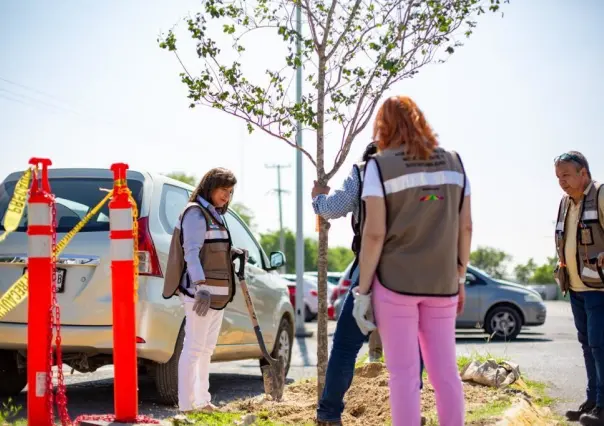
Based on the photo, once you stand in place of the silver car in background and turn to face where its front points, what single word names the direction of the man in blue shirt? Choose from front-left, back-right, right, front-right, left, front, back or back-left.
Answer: right

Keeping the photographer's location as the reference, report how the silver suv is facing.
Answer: facing away from the viewer and to the right of the viewer

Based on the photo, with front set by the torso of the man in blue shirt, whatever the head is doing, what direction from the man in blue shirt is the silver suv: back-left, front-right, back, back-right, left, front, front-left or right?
front-right

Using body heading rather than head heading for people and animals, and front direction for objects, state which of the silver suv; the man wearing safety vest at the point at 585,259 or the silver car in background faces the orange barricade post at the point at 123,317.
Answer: the man wearing safety vest

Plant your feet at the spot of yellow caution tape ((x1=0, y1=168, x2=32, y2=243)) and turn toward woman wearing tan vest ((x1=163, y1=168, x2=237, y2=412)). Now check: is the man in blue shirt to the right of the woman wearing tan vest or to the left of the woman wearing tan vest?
right

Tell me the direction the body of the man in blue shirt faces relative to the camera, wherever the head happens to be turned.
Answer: to the viewer's left

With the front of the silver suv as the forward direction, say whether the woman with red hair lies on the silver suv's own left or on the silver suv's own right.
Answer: on the silver suv's own right

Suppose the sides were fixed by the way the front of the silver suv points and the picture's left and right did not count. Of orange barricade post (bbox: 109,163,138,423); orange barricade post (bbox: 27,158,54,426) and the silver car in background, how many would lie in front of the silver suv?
1

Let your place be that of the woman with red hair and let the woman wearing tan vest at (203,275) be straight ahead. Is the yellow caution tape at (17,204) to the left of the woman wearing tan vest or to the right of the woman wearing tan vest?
left

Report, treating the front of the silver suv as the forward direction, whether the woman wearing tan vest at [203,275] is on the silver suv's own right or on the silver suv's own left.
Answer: on the silver suv's own right

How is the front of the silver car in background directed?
to the viewer's right

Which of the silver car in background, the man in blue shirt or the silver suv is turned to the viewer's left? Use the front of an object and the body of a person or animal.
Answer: the man in blue shirt

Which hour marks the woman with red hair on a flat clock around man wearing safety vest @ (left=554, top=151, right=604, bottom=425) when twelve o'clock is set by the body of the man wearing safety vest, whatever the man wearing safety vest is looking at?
The woman with red hair is roughly at 11 o'clock from the man wearing safety vest.

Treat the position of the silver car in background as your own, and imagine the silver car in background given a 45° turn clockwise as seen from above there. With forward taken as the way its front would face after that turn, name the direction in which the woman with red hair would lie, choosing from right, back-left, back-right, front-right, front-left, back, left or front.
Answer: front-right

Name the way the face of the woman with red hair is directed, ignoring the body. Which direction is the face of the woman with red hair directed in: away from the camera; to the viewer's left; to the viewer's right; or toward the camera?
away from the camera
